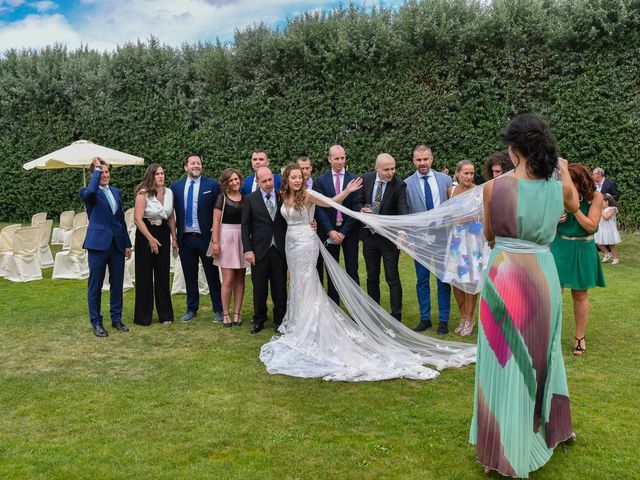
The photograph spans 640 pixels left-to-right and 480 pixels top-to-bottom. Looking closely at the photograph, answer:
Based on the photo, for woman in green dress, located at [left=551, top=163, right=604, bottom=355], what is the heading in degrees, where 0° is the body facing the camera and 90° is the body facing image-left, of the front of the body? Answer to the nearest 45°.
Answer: approximately 45°

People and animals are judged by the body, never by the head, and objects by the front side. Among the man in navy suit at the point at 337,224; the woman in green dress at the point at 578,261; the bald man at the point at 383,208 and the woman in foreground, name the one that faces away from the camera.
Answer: the woman in foreground

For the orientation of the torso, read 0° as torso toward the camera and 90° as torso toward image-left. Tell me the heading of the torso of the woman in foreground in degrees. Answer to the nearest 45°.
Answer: approximately 180°

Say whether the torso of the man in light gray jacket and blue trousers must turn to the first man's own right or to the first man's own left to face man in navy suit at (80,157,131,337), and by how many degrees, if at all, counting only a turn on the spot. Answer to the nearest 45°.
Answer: approximately 90° to the first man's own right

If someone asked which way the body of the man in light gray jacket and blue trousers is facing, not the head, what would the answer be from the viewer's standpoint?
toward the camera

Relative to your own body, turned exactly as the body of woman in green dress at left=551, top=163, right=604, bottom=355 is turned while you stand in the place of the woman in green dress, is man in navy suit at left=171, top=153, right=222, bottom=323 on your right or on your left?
on your right

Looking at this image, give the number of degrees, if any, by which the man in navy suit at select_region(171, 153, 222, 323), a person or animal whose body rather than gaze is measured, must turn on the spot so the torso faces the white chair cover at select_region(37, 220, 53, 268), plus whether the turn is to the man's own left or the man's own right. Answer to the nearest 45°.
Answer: approximately 135° to the man's own right

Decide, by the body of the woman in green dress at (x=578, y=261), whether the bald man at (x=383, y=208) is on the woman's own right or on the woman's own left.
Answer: on the woman's own right

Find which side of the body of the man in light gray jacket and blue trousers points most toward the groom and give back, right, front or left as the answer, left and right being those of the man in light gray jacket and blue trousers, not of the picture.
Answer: right

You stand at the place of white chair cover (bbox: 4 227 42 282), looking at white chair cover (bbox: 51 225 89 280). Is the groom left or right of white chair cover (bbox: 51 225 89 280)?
right

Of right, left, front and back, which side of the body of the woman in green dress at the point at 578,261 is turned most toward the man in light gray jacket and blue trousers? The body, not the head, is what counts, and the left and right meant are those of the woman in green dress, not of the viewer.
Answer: right

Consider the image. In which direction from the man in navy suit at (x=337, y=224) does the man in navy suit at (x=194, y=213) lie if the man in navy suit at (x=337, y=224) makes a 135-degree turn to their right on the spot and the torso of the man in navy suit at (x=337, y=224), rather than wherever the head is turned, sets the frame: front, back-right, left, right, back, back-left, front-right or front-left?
front-left
